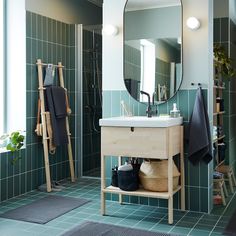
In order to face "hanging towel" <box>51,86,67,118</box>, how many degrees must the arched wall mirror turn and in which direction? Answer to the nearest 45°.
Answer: approximately 135° to its right

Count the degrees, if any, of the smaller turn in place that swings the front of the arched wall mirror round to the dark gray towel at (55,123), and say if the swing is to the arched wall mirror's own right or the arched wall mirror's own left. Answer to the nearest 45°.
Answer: approximately 135° to the arched wall mirror's own right

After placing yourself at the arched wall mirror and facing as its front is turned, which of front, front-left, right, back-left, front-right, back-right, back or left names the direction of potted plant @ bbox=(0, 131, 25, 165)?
right

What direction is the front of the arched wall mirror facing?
toward the camera

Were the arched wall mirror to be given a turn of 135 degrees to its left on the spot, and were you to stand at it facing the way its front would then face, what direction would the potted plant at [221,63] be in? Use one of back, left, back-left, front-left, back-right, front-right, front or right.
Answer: front
